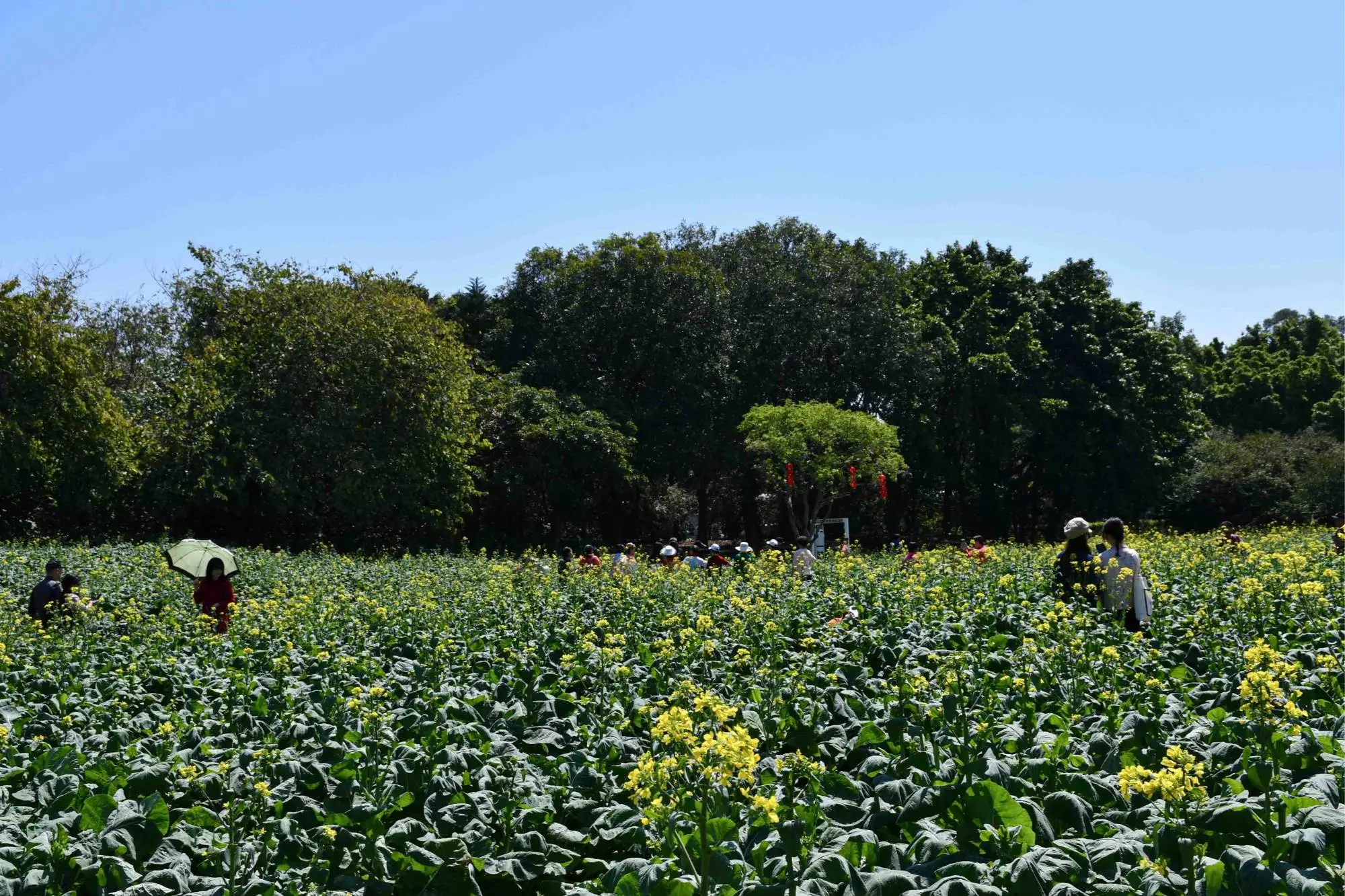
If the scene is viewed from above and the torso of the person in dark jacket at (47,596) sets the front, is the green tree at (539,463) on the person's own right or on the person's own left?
on the person's own left

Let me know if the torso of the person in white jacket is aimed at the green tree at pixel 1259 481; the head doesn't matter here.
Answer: yes

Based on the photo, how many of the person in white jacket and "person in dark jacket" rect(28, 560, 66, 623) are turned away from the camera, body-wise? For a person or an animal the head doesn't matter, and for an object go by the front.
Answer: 1

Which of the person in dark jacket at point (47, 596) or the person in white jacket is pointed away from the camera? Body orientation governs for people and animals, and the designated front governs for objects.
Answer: the person in white jacket

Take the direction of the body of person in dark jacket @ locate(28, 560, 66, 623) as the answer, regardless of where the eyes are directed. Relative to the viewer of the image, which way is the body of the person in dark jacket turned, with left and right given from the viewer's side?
facing to the right of the viewer

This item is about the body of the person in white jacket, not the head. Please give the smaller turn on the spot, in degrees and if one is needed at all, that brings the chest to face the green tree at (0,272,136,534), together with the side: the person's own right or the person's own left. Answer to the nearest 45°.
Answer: approximately 45° to the person's own left

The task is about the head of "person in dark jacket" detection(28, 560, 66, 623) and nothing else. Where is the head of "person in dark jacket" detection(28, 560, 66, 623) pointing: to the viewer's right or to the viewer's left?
to the viewer's right

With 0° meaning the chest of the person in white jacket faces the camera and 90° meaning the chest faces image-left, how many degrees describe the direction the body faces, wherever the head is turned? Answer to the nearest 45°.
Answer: approximately 180°
